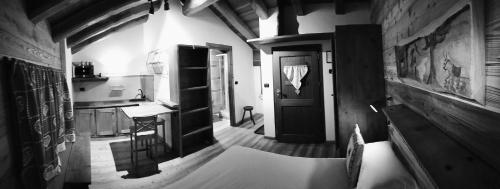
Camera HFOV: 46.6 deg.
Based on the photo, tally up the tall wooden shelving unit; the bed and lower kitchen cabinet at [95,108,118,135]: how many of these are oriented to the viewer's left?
1

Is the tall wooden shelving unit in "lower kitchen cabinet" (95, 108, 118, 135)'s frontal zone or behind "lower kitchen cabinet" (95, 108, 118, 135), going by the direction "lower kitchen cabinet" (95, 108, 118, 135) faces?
frontal zone

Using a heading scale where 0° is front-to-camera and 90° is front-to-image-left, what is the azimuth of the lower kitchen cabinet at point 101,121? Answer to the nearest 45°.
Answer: approximately 0°

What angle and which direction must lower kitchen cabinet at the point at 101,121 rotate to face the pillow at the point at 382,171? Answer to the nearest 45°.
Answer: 0° — it already faces it

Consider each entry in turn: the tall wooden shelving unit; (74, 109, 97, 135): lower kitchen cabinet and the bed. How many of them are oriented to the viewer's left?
1

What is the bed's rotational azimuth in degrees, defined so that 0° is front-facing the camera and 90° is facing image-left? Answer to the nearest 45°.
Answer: approximately 90°
